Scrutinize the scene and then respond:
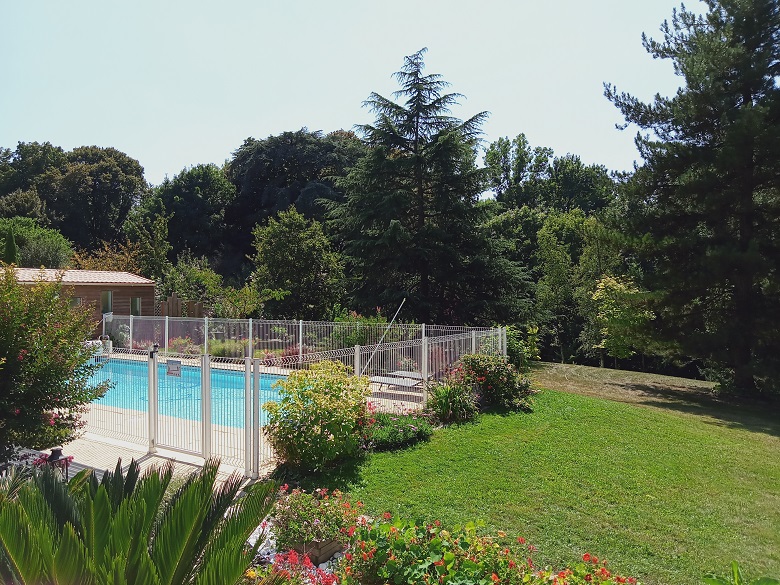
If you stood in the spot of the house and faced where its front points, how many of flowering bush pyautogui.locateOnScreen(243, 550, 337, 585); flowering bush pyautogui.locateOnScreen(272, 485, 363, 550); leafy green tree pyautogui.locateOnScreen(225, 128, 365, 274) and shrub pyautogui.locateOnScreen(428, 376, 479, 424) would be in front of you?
3

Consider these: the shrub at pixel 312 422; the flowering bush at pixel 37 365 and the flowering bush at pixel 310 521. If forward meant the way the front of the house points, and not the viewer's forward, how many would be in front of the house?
3

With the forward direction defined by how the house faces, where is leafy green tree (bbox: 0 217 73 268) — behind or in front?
behind

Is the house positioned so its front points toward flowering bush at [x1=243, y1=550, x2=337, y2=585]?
yes

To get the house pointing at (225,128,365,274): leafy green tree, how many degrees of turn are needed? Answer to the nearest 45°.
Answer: approximately 135° to its left

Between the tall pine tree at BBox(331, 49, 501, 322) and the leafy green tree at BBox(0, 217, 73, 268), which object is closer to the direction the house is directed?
the tall pine tree

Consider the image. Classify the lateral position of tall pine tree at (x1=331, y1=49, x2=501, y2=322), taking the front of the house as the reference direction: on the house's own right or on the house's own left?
on the house's own left

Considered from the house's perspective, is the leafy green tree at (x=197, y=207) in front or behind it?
behind

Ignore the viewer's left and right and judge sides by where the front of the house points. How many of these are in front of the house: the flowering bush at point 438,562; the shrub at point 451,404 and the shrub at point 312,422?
3

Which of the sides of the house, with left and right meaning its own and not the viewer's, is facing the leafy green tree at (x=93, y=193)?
back

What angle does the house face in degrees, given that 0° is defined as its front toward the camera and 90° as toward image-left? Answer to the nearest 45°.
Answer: approximately 0°
